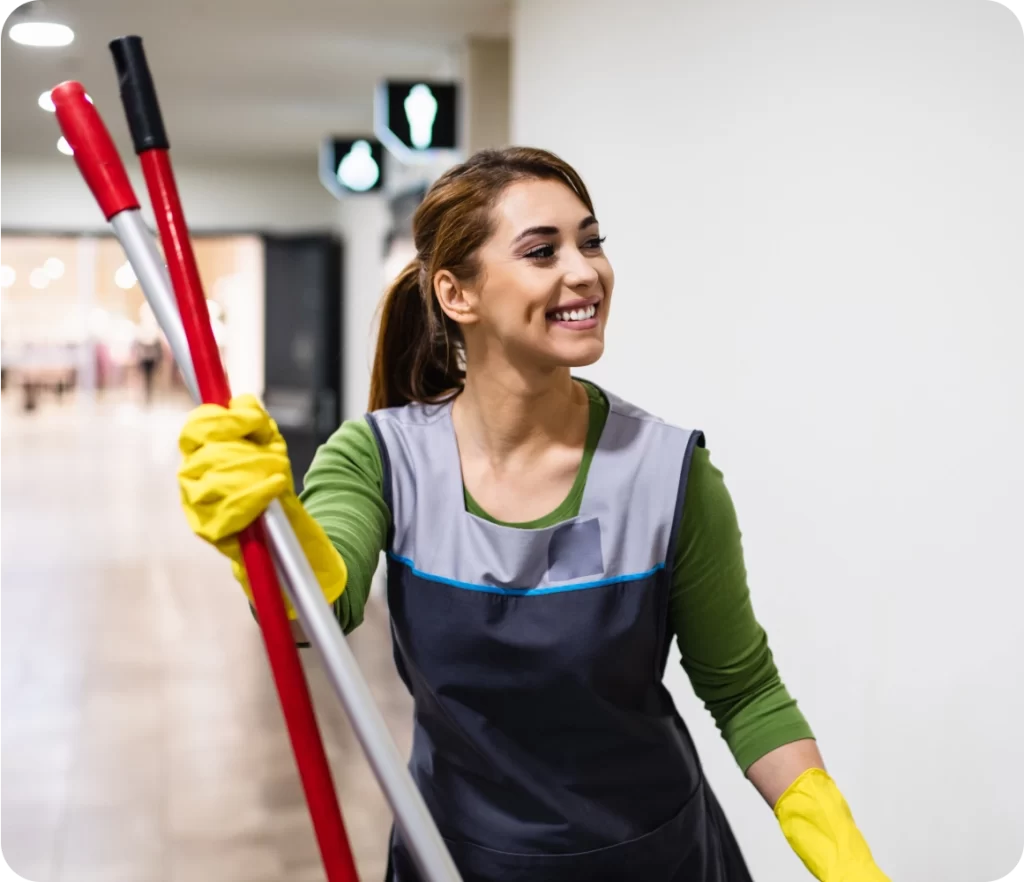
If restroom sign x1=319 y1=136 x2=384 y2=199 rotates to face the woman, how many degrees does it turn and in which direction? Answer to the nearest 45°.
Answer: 0° — it already faces them

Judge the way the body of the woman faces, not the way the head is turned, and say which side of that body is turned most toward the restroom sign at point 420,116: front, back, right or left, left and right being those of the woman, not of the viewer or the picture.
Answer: back

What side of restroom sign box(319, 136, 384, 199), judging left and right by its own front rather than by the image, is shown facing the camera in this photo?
front

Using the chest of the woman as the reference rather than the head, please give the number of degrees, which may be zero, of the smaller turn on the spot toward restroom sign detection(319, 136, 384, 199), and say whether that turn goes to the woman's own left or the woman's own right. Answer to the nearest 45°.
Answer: approximately 180°

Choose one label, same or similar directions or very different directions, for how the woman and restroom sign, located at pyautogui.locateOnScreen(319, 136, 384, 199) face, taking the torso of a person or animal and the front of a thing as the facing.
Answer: same or similar directions

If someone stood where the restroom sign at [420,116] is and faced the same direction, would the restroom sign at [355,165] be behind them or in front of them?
behind

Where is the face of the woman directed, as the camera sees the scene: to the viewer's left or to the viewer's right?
to the viewer's right

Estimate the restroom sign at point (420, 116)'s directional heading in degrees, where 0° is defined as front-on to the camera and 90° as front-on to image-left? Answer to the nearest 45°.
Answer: approximately 0°

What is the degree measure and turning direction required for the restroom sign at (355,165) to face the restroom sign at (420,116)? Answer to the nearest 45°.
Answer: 0° — it already faces it

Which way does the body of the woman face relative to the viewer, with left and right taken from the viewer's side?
facing the viewer

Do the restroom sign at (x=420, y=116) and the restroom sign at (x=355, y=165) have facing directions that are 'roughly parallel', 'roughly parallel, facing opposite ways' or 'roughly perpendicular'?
roughly parallel

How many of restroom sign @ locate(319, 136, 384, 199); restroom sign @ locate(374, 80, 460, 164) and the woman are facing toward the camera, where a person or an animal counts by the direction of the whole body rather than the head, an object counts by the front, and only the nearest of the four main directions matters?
3

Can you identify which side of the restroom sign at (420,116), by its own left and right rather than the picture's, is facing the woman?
front

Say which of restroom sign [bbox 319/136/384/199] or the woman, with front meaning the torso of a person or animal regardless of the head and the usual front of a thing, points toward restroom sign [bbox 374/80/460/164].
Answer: restroom sign [bbox 319/136/384/199]

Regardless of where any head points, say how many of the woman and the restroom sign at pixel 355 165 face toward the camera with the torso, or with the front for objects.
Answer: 2
